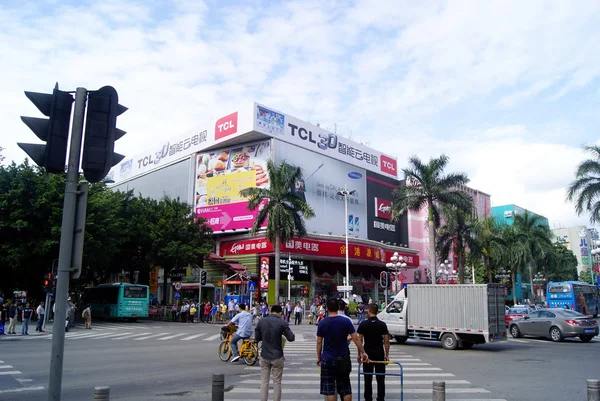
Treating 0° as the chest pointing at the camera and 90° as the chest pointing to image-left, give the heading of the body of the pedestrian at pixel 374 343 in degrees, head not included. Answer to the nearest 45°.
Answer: approximately 180°

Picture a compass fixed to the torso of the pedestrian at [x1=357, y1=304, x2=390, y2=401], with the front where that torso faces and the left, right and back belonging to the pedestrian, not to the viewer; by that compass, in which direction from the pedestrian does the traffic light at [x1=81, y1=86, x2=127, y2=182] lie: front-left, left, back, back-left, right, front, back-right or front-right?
back-left

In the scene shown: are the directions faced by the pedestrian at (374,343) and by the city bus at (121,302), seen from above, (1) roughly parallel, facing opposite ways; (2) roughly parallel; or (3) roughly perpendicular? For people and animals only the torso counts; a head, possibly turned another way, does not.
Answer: roughly parallel

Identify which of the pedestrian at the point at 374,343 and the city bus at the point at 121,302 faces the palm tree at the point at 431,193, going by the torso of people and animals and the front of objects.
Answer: the pedestrian

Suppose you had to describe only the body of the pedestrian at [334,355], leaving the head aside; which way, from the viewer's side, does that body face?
away from the camera

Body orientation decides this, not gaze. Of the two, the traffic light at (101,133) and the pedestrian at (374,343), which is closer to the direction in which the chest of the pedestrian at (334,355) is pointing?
the pedestrian

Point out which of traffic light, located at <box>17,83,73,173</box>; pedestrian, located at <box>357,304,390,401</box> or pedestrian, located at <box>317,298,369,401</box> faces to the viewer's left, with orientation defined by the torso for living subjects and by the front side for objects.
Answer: the traffic light

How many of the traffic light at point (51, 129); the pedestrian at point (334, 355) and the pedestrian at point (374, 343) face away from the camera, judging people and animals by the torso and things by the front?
2

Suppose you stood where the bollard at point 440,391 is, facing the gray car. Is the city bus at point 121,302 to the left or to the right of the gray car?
left

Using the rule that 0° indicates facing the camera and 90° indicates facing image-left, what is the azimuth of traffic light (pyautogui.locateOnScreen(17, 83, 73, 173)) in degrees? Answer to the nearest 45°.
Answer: approximately 90°

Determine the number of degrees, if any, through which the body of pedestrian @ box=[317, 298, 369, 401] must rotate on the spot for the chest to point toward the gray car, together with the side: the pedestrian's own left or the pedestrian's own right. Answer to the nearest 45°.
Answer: approximately 45° to the pedestrian's own right
